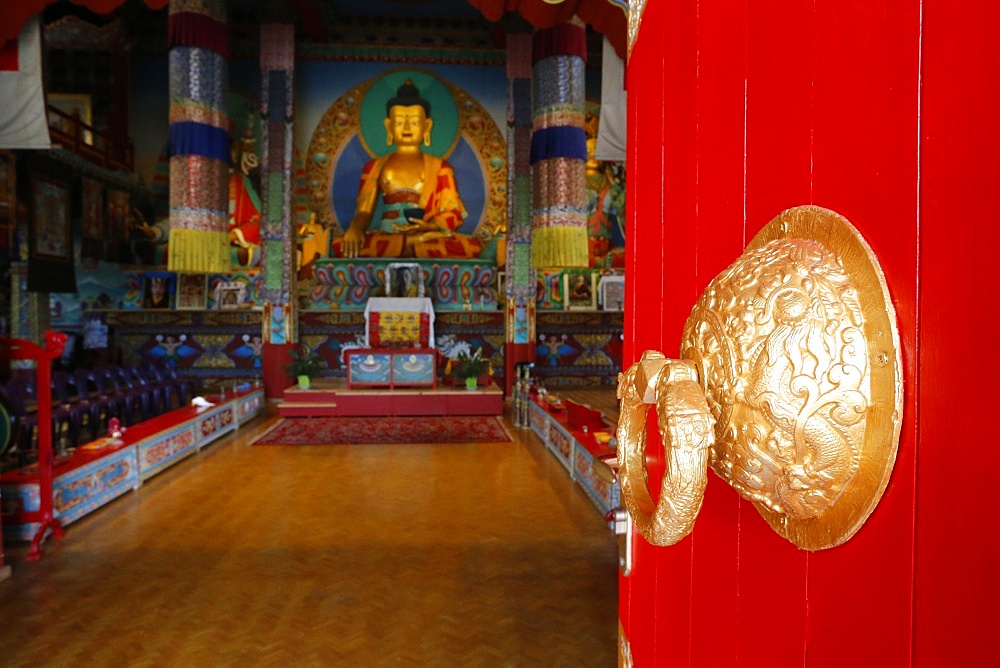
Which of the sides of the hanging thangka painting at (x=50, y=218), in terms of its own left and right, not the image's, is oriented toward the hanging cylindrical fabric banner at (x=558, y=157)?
front

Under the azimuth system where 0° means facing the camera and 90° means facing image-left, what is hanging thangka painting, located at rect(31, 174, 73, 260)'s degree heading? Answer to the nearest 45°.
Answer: approximately 315°

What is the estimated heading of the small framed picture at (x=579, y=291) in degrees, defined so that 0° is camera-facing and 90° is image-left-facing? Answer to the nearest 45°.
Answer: approximately 0°

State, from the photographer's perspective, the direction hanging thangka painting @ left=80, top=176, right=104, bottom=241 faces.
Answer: facing the viewer and to the right of the viewer

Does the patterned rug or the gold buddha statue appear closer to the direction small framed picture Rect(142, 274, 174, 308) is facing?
the patterned rug

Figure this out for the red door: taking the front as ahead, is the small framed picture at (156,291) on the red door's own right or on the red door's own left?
on the red door's own right

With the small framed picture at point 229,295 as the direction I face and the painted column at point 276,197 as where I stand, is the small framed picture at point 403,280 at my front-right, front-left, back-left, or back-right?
back-right

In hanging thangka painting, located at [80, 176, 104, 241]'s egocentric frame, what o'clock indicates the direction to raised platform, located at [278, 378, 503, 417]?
The raised platform is roughly at 12 o'clock from the hanging thangka painting.

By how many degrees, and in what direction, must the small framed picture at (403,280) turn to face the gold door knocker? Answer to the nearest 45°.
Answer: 0° — it already faces it

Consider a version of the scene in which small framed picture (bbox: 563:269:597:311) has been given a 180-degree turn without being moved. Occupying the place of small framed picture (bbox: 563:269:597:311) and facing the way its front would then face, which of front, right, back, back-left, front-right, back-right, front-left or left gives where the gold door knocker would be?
back

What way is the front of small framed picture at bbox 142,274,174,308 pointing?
toward the camera

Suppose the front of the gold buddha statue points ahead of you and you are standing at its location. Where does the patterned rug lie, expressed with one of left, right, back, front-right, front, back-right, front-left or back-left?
front

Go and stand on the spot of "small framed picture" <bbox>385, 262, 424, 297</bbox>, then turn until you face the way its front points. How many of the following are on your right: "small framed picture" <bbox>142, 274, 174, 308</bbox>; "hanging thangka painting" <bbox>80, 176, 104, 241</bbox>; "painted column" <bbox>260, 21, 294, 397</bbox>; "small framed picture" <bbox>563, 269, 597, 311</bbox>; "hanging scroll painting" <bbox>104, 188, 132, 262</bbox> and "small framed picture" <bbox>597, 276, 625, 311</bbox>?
4

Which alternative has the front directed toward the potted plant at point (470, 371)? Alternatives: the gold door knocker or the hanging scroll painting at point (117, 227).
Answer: the hanging scroll painting
